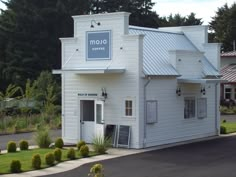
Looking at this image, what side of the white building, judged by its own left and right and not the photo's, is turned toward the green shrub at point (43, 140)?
front

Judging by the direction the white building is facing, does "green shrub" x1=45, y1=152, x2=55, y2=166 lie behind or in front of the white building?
in front

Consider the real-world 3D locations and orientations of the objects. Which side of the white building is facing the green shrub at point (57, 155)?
front

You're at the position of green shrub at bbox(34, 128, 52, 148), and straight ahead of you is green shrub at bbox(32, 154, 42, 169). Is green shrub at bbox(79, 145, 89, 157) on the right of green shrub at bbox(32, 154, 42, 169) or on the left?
left

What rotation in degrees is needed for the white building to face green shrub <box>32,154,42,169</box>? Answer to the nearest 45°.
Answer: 0° — it already faces it

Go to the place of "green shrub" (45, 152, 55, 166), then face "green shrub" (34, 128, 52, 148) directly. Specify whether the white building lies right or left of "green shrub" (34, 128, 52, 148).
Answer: right

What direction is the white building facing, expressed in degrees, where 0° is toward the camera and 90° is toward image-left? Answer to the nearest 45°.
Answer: approximately 45°

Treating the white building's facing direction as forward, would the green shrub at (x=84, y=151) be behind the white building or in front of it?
in front
